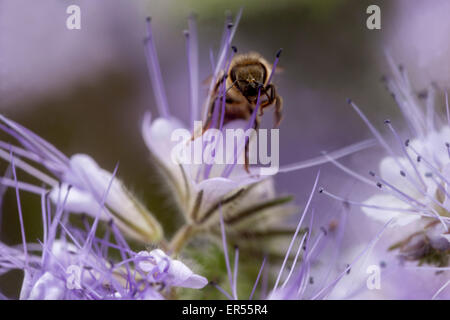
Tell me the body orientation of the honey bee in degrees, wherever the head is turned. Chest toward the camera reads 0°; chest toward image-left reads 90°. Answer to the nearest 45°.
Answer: approximately 0°
